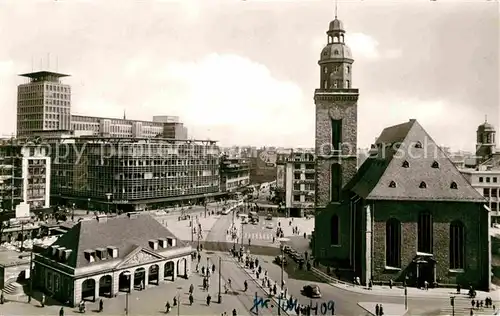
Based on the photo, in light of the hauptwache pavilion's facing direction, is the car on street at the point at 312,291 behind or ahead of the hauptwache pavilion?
ahead

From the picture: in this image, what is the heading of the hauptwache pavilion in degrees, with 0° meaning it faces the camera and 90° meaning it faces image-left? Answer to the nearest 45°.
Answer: approximately 315°
